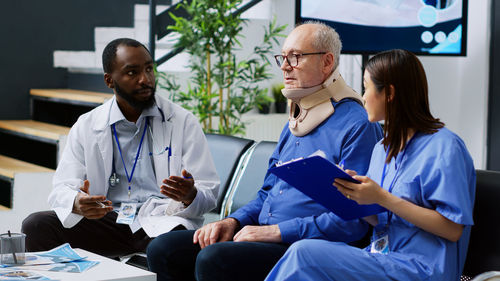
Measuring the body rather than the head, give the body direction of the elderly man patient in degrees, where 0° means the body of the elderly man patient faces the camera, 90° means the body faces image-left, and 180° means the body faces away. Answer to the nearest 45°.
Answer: approximately 45°

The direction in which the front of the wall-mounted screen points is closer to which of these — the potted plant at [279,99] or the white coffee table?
the white coffee table

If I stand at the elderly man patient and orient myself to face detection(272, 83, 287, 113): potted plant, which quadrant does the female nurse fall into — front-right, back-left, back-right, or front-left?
back-right

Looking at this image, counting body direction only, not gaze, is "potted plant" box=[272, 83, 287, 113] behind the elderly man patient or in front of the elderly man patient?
behind

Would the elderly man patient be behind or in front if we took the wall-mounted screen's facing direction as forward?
in front

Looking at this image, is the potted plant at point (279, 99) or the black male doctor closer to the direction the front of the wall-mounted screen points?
the black male doctor

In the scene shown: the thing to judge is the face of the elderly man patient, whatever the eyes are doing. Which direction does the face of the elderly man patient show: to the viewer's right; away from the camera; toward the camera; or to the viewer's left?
to the viewer's left

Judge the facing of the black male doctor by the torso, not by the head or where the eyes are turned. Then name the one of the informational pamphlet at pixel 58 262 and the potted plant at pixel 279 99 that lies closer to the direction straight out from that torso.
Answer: the informational pamphlet

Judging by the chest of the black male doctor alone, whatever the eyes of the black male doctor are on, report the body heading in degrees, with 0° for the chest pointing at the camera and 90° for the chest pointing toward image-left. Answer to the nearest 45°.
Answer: approximately 0°
